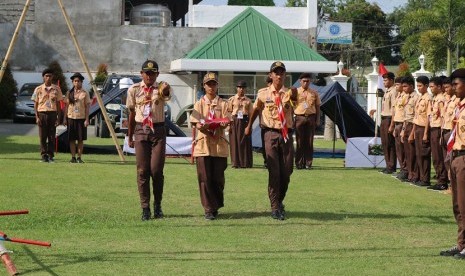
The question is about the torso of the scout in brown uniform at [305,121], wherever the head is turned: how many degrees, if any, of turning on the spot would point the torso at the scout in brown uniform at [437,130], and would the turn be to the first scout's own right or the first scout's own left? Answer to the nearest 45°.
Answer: approximately 45° to the first scout's own left

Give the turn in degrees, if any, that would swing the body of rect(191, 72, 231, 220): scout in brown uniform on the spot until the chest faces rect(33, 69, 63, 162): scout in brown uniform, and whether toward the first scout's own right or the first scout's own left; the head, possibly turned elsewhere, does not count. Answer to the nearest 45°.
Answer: approximately 135° to the first scout's own right

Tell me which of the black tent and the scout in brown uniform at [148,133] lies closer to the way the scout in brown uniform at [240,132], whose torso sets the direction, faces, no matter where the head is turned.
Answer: the scout in brown uniform

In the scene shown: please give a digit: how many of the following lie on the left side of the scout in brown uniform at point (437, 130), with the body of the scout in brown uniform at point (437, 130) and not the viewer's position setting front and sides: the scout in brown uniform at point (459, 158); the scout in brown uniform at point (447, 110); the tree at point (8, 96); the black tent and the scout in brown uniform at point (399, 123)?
2

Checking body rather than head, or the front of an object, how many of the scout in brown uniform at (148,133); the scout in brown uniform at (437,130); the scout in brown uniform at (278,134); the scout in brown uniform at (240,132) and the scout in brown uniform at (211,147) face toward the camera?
4

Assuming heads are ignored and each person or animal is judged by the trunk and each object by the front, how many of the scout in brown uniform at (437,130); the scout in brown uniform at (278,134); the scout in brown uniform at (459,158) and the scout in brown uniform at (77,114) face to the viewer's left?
2

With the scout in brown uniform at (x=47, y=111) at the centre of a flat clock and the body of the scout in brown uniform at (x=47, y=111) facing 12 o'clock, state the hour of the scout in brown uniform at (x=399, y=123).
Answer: the scout in brown uniform at (x=399, y=123) is roughly at 10 o'clock from the scout in brown uniform at (x=47, y=111).

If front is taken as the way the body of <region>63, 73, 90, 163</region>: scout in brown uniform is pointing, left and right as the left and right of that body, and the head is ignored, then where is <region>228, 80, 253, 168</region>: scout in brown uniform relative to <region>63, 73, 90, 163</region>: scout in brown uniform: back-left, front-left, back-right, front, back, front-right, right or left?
left

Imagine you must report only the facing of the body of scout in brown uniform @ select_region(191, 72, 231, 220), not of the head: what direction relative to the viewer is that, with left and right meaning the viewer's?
facing the viewer

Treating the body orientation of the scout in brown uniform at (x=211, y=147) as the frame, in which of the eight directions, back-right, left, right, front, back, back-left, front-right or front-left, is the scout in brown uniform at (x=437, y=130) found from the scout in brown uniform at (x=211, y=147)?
back-left

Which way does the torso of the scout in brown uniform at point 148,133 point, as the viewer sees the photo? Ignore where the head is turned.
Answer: toward the camera

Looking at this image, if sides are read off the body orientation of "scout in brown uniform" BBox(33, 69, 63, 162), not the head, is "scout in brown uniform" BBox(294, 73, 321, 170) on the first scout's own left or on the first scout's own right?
on the first scout's own left

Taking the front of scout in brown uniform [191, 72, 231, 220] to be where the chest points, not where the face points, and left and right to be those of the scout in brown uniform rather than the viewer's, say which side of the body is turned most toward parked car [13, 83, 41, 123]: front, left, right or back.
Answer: back
